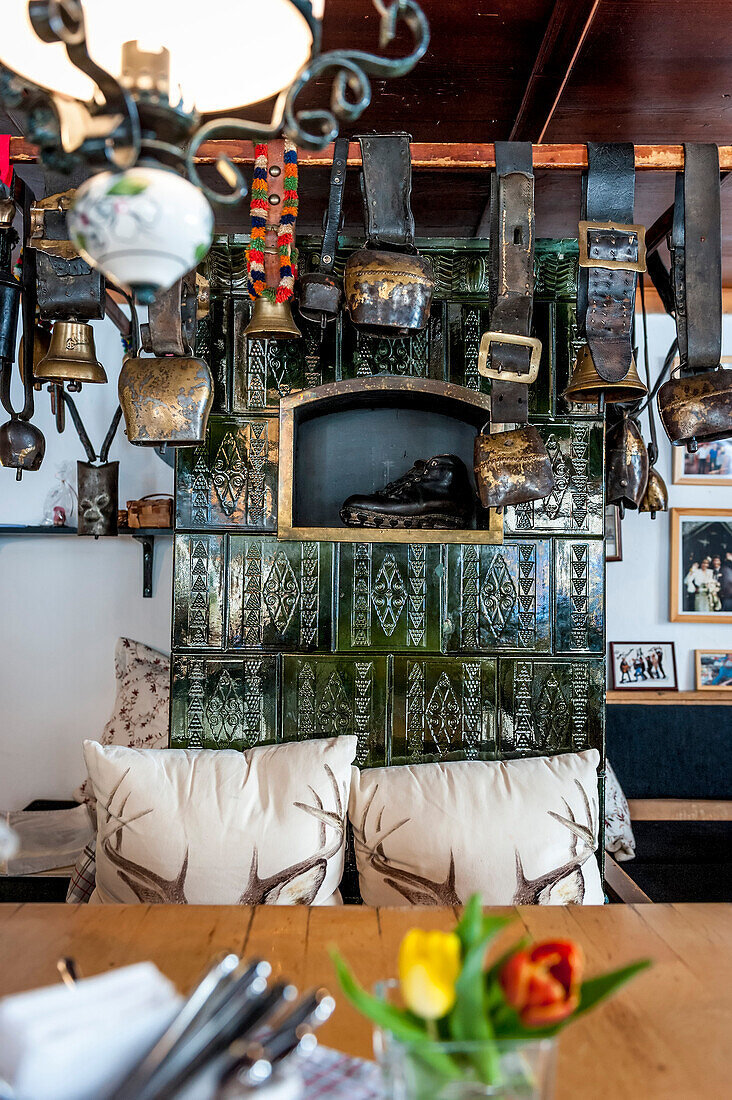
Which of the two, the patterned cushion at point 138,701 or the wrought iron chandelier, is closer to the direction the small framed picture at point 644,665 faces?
the wrought iron chandelier

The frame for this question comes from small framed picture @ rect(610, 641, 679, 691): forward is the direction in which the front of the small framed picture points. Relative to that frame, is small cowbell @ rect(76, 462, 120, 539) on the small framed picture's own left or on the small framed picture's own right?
on the small framed picture's own right

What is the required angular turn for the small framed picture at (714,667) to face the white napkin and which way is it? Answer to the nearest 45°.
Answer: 0° — it already faces it

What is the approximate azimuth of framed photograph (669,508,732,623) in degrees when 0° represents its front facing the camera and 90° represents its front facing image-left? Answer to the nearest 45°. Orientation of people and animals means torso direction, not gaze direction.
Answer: approximately 0°

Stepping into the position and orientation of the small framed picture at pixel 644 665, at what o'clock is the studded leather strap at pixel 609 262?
The studded leather strap is roughly at 12 o'clock from the small framed picture.

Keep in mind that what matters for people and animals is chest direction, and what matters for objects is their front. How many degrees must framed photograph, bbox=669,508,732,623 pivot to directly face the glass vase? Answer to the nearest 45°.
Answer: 0° — it already faces it

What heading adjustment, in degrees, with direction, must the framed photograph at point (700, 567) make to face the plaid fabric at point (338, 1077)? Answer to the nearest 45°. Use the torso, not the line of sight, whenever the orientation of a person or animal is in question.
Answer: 0° — it already faces it

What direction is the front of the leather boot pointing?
to the viewer's left

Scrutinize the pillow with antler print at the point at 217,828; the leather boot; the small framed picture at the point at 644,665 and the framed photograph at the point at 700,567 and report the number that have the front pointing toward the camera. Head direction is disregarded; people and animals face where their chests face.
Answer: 3
